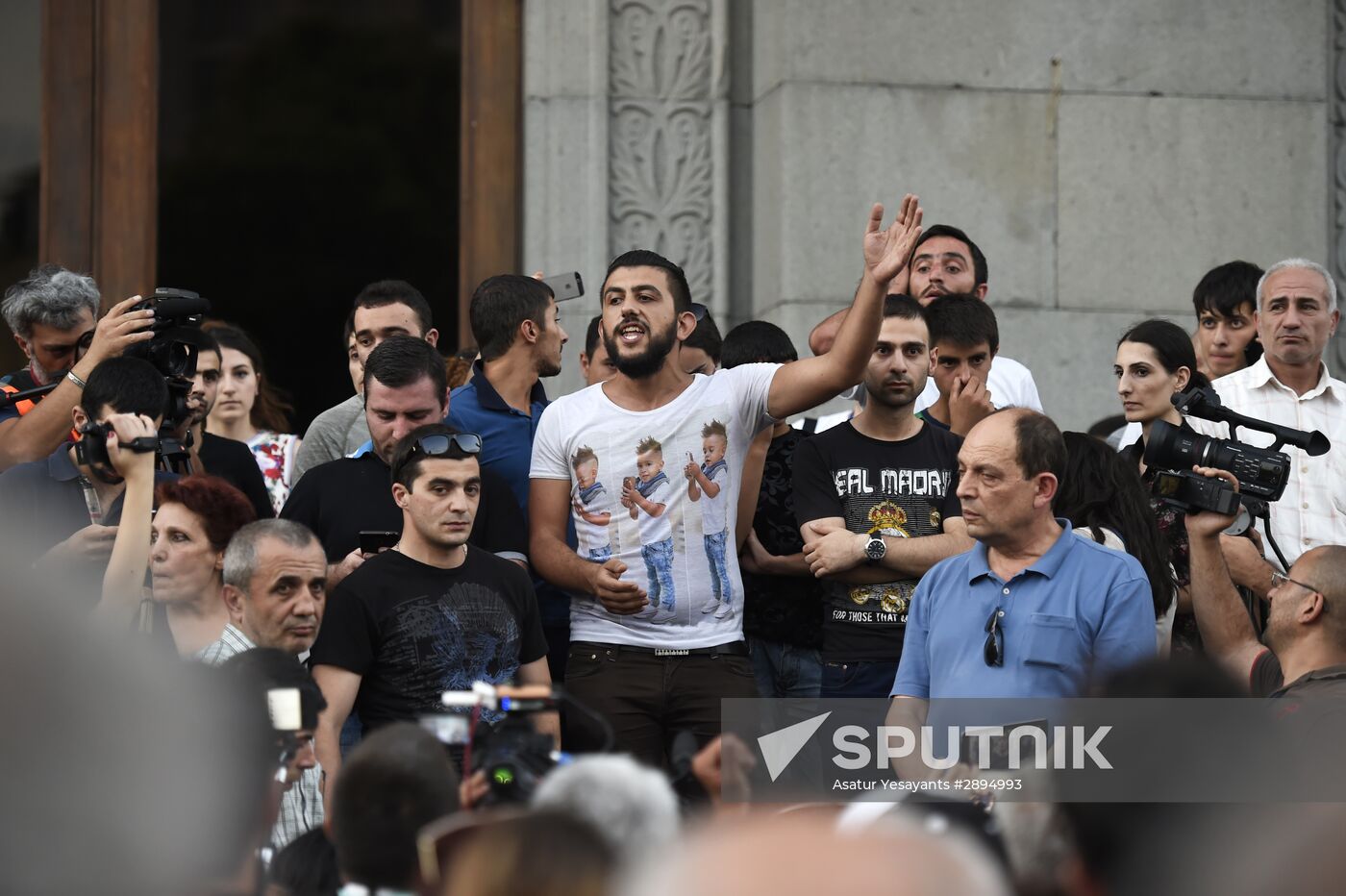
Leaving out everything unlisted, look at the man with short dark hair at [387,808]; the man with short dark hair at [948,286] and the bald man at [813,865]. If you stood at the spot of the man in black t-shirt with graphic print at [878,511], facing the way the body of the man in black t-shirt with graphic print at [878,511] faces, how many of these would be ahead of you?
2

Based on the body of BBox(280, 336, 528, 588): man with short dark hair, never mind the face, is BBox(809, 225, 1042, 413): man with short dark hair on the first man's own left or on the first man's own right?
on the first man's own left

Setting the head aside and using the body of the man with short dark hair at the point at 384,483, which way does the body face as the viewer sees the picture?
toward the camera

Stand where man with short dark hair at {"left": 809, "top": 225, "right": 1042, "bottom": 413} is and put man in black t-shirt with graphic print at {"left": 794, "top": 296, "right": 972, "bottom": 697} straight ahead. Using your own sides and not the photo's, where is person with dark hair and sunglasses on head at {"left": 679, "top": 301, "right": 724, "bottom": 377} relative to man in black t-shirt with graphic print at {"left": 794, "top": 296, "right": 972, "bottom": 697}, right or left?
right

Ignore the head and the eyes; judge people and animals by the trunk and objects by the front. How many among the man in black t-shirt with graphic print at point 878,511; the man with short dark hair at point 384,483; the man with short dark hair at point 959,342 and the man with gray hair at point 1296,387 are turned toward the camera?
4

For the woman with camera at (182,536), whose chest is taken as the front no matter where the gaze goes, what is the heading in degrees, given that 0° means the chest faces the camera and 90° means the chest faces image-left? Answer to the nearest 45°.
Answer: approximately 45°

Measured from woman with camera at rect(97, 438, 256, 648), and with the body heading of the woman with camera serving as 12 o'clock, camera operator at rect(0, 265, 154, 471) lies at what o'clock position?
The camera operator is roughly at 4 o'clock from the woman with camera.

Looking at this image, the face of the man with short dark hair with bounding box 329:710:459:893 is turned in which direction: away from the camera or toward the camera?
away from the camera

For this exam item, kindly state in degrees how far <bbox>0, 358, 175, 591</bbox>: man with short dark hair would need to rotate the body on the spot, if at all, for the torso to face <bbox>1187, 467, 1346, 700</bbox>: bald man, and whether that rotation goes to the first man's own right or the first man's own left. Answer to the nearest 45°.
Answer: approximately 45° to the first man's own left

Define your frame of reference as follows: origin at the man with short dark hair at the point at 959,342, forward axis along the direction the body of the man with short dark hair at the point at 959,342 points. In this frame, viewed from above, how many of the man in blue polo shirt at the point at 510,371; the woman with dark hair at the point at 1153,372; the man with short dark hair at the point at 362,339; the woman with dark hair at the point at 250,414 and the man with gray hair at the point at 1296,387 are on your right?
3

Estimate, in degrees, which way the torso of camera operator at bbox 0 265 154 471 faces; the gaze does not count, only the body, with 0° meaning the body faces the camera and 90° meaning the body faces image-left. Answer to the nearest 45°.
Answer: approximately 315°

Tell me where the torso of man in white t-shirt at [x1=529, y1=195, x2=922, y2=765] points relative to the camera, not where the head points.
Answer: toward the camera

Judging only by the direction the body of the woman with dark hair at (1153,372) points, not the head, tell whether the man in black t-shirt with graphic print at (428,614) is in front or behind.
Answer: in front

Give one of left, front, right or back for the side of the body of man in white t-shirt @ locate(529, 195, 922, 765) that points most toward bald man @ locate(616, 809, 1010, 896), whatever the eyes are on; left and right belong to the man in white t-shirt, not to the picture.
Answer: front
